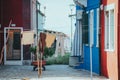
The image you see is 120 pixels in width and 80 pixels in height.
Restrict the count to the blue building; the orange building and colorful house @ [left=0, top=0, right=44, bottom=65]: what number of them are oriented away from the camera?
0

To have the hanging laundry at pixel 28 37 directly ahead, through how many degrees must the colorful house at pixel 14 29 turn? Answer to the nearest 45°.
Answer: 0° — it already faces it

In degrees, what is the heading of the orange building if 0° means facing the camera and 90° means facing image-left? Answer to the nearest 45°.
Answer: approximately 45°

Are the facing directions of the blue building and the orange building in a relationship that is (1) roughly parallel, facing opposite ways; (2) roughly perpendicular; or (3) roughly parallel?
roughly parallel

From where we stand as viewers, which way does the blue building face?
facing the viewer and to the left of the viewer

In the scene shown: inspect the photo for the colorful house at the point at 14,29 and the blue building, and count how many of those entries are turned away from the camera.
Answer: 0

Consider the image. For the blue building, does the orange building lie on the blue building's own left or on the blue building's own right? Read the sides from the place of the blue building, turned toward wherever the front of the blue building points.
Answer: on the blue building's own left
